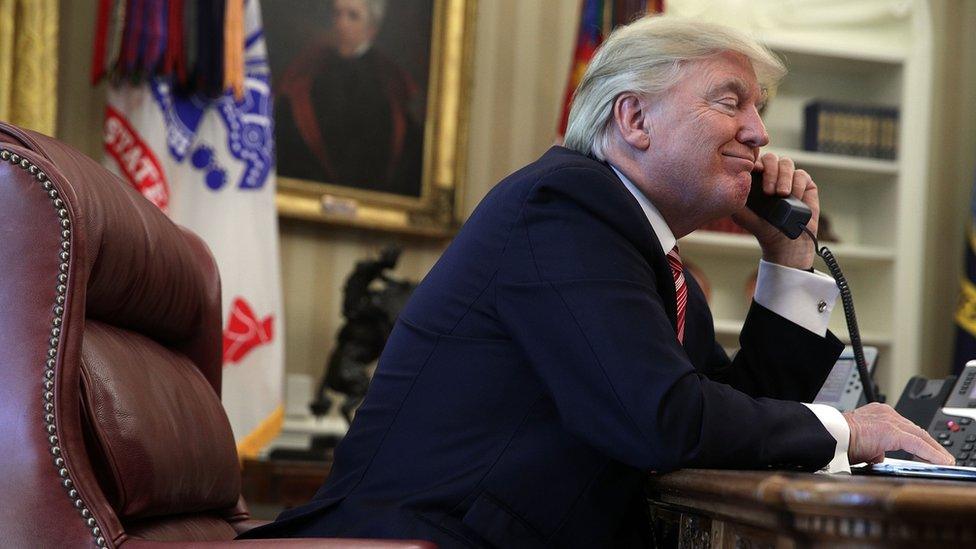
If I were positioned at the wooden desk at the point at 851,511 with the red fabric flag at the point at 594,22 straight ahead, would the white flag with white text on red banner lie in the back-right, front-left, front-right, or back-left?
front-left

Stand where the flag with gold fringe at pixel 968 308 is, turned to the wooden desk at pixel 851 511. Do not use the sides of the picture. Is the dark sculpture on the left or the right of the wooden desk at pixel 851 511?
right

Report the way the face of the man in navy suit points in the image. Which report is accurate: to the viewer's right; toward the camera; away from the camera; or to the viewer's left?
to the viewer's right

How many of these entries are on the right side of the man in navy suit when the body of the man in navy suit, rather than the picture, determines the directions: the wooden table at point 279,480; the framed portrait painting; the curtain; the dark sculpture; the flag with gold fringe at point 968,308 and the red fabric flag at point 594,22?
0

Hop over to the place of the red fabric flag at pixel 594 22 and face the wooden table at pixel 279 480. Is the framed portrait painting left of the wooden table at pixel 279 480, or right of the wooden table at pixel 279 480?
right

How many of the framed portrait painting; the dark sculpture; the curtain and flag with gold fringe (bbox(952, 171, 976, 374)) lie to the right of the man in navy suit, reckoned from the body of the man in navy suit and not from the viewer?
0

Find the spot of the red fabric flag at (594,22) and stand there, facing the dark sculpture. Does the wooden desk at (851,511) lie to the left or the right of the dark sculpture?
left

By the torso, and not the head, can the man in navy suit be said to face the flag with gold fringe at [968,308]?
no

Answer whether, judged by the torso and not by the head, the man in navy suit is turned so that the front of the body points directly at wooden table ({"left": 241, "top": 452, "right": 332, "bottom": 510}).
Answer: no

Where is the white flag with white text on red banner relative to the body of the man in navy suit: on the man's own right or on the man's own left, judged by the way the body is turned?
on the man's own left

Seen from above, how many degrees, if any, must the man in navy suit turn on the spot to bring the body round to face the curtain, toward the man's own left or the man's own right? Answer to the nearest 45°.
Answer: approximately 135° to the man's own left

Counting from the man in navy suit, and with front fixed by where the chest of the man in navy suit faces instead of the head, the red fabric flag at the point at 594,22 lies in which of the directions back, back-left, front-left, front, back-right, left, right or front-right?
left

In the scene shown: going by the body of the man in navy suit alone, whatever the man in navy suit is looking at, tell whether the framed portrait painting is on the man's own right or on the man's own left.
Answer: on the man's own left

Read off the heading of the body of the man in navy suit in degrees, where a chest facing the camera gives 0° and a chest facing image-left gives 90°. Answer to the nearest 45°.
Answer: approximately 270°

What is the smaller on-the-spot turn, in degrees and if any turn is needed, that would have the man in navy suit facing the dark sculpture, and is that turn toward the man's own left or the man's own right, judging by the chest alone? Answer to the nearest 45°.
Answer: approximately 90° to the man's own left

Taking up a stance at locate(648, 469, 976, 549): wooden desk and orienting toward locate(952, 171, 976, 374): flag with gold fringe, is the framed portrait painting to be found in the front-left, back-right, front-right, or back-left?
front-left
